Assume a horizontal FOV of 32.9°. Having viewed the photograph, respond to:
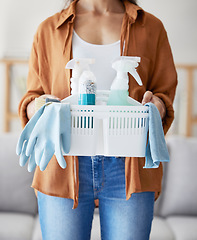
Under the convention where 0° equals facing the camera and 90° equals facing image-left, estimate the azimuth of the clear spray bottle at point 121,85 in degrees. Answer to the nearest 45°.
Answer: approximately 270°
